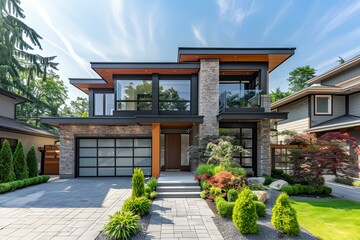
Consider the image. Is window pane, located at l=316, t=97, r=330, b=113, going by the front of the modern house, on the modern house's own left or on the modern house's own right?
on the modern house's own left

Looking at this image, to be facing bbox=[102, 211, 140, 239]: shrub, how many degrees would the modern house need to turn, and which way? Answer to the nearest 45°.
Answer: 0° — it already faces it

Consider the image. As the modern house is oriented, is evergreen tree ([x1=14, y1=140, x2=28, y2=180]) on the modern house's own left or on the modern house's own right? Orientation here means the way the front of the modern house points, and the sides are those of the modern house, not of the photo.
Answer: on the modern house's own right

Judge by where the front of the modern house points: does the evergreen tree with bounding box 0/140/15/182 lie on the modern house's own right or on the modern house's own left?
on the modern house's own right

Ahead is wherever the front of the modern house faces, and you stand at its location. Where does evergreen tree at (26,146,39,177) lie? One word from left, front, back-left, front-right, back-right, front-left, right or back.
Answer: right

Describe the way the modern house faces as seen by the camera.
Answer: facing the viewer

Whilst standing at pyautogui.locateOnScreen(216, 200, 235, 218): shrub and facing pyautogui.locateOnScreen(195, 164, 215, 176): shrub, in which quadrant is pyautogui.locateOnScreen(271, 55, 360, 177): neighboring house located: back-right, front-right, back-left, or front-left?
front-right

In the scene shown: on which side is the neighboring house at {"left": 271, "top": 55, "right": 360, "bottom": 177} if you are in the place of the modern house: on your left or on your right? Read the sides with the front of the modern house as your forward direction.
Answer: on your left

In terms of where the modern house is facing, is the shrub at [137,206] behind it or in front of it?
in front
